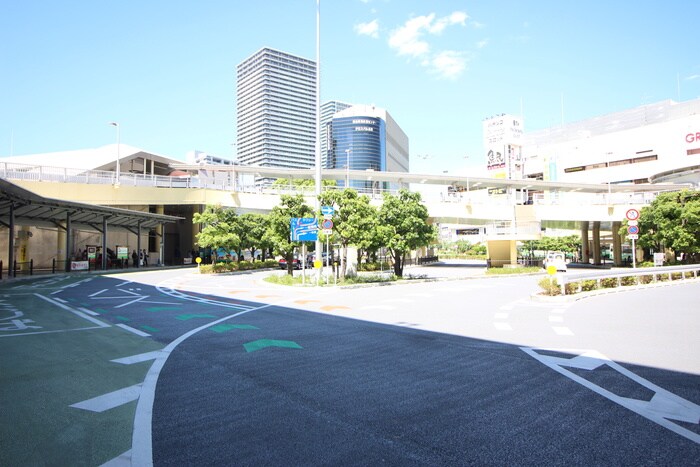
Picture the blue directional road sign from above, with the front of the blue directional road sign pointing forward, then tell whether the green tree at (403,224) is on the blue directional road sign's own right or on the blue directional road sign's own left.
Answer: on the blue directional road sign's own left

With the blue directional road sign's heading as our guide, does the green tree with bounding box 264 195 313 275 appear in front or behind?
behind

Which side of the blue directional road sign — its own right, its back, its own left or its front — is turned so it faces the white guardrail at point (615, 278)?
left

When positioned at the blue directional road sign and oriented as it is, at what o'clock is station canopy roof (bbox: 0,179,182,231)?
The station canopy roof is roughly at 4 o'clock from the blue directional road sign.

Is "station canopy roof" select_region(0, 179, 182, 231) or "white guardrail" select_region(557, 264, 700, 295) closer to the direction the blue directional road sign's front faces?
the white guardrail

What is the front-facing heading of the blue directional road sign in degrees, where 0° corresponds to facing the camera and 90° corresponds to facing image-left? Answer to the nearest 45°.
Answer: approximately 0°
